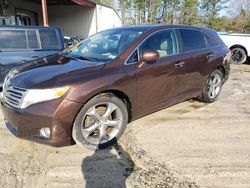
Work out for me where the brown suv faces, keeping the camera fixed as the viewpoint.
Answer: facing the viewer and to the left of the viewer

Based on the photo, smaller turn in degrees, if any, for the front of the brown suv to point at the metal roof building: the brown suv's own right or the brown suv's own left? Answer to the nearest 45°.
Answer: approximately 135° to the brown suv's own right

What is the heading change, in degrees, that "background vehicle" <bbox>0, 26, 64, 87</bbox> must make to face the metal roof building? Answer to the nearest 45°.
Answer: approximately 90° to its right

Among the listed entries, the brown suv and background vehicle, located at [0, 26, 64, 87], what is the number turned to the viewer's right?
0

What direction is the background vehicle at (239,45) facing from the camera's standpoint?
to the viewer's right

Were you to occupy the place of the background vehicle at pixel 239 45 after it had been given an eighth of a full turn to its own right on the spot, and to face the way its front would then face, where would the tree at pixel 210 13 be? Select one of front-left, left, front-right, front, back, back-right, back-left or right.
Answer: back-left

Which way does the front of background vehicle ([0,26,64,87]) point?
to the viewer's left

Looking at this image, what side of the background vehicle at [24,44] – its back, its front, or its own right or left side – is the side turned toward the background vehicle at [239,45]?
back

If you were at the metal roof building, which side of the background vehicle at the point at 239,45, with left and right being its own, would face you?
back

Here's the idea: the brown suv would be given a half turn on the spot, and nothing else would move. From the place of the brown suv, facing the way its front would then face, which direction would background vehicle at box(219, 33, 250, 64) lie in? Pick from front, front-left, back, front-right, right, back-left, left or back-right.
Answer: front

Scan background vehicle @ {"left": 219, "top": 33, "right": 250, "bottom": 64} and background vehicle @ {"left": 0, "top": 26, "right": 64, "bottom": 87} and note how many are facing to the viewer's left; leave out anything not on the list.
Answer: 1
